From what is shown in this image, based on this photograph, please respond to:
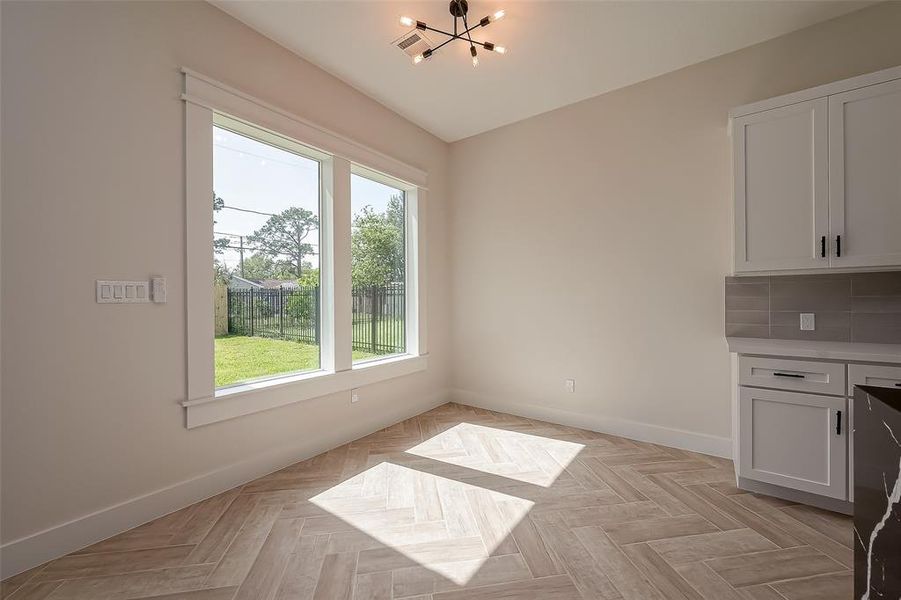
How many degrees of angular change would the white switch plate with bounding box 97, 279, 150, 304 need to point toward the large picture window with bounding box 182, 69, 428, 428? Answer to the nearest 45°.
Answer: approximately 135° to its left

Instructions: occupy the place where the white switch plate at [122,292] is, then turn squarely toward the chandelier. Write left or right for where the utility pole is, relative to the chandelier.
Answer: left

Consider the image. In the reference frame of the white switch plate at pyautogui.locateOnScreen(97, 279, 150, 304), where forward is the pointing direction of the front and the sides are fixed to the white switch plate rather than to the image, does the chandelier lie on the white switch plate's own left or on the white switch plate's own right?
on the white switch plate's own left

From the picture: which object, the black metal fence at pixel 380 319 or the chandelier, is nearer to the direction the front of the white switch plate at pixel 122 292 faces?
the chandelier

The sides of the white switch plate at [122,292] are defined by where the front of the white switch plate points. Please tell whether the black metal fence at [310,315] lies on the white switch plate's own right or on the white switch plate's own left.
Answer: on the white switch plate's own left

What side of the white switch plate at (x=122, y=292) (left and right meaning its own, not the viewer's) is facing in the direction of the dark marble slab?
front

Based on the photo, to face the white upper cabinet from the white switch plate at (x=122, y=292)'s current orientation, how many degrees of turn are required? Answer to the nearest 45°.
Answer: approximately 45° to its left

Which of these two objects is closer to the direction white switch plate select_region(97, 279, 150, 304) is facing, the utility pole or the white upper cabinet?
the white upper cabinet

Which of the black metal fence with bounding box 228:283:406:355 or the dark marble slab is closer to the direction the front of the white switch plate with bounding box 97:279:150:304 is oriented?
the dark marble slab

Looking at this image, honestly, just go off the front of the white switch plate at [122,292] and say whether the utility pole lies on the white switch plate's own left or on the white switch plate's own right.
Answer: on the white switch plate's own left
